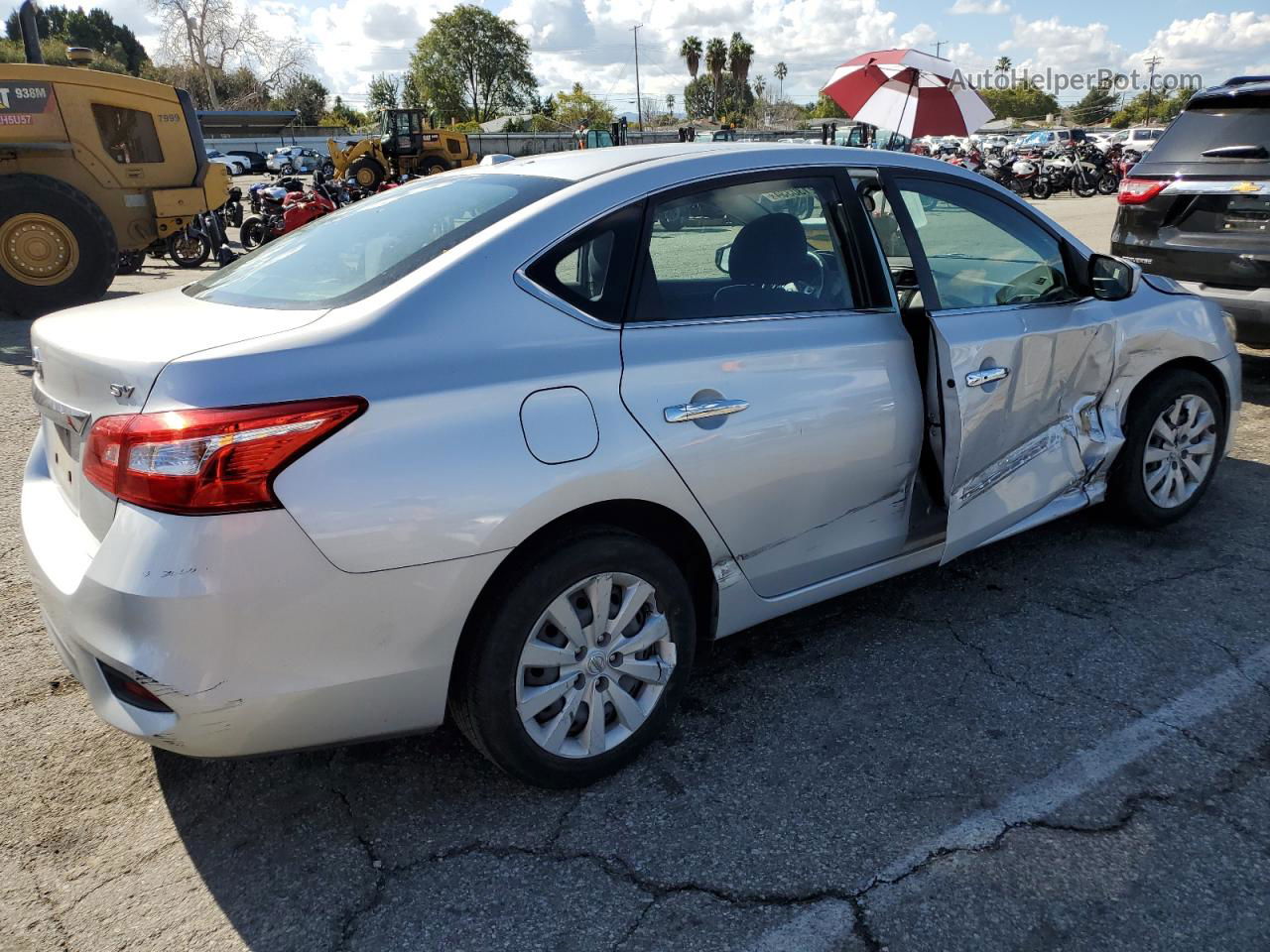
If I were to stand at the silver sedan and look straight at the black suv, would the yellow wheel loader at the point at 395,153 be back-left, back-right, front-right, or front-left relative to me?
front-left

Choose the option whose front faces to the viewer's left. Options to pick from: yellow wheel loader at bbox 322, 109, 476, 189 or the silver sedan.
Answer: the yellow wheel loader

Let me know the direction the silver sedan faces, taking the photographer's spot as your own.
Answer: facing away from the viewer and to the right of the viewer

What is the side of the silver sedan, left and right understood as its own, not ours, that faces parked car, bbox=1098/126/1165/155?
front

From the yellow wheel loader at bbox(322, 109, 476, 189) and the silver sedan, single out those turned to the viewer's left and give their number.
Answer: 1

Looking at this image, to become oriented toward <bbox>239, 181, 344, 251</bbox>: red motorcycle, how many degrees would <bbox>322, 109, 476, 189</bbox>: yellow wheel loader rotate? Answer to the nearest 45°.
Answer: approximately 90° to its left

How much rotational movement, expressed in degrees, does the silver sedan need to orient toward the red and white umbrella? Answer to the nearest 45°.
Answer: approximately 45° to its left

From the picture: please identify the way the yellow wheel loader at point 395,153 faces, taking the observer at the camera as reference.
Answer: facing to the left of the viewer

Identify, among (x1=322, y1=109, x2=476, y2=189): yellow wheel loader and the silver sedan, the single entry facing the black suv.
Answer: the silver sedan

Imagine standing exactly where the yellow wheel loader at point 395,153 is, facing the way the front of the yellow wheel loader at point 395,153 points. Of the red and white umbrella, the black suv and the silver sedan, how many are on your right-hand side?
0

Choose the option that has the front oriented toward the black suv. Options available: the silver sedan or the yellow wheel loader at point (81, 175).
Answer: the silver sedan

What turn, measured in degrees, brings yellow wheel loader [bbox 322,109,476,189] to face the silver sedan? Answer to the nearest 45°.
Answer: approximately 90° to its left

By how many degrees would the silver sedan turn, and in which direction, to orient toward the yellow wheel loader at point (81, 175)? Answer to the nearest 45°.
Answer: approximately 90° to its left
